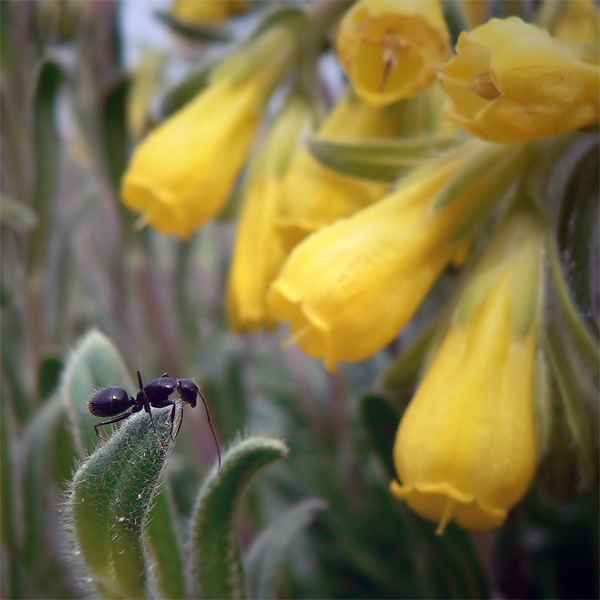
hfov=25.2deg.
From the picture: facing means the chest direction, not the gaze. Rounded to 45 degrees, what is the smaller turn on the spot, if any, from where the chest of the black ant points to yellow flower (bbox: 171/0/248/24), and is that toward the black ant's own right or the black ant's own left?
approximately 90° to the black ant's own left

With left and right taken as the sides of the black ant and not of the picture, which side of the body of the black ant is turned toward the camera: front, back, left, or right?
right
